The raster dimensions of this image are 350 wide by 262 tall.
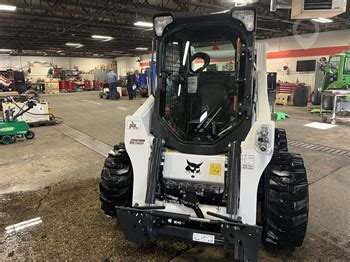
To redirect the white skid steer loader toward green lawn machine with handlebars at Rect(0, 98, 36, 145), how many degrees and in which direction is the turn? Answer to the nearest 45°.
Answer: approximately 135° to its right

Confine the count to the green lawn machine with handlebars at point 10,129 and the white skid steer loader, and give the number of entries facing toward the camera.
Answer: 1

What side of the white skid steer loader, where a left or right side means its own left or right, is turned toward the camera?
front

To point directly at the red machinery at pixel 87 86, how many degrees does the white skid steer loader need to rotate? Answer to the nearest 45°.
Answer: approximately 135° to its right

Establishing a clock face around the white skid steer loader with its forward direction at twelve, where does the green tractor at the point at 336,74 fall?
The green tractor is roughly at 7 o'clock from the white skid steer loader.
